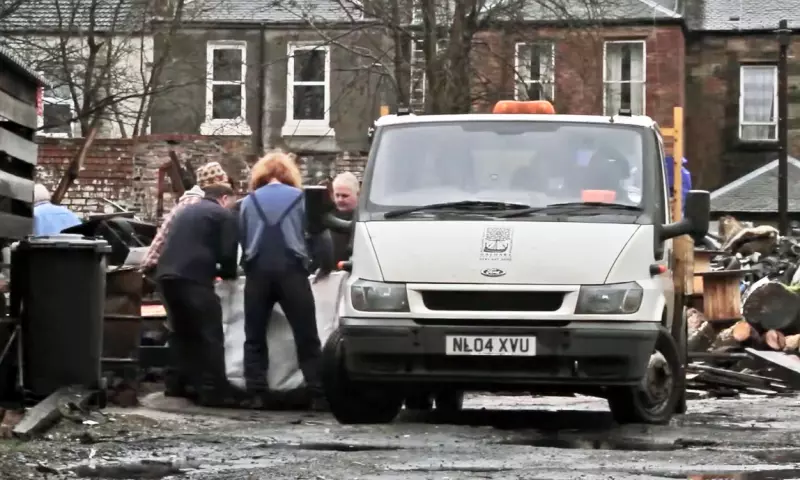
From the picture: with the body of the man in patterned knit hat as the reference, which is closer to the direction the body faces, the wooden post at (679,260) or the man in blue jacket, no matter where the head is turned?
the wooden post

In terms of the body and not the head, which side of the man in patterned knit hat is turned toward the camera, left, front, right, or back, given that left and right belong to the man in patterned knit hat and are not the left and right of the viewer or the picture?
right

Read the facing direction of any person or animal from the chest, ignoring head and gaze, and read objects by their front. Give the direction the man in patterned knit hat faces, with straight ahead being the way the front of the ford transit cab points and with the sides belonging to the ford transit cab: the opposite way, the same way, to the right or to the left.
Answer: to the left

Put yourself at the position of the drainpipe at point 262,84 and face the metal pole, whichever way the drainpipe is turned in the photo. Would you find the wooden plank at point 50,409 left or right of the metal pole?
right

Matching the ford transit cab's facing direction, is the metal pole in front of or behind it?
behind

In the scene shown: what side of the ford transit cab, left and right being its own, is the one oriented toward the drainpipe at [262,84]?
back

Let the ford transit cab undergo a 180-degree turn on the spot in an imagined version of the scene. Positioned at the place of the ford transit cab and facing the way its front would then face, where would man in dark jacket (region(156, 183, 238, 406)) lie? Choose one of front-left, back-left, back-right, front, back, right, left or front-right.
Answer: front-left

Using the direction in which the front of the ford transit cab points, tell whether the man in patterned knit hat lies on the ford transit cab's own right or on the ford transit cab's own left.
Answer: on the ford transit cab's own right

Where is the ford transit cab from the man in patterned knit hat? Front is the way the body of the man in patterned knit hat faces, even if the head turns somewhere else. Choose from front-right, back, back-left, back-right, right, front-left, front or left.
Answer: front-right

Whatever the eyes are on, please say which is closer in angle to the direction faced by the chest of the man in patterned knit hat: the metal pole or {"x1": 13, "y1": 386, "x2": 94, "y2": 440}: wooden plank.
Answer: the metal pole

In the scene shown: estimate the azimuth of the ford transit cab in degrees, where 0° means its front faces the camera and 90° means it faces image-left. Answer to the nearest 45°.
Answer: approximately 0°

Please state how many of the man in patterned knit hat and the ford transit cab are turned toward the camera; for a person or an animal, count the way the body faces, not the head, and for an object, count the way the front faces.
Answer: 1
